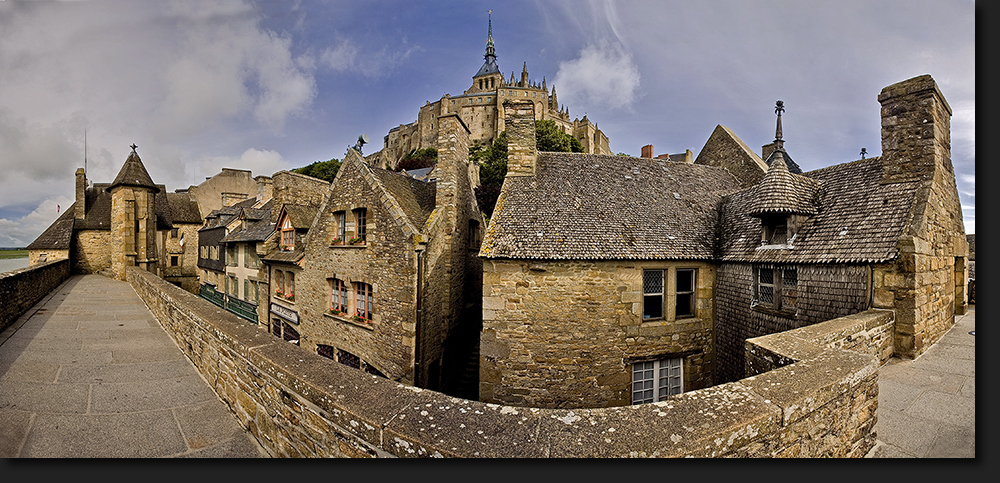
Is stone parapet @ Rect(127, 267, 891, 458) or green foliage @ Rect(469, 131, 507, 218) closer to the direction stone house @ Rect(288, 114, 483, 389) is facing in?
the stone parapet

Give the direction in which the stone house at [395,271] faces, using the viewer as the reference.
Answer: facing the viewer and to the left of the viewer

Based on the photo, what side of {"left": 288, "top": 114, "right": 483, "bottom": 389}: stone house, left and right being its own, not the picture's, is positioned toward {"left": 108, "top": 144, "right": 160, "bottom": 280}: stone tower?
right

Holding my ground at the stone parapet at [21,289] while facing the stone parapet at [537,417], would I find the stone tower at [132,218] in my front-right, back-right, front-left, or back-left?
back-left

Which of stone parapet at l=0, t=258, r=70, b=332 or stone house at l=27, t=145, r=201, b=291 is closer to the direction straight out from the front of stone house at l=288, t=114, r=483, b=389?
the stone parapet

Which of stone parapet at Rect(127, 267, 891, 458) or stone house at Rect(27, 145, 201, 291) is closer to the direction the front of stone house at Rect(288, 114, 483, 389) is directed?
the stone parapet

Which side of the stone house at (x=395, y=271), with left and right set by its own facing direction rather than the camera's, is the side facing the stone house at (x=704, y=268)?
left

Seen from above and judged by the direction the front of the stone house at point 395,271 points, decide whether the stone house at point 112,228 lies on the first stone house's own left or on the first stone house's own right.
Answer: on the first stone house's own right
